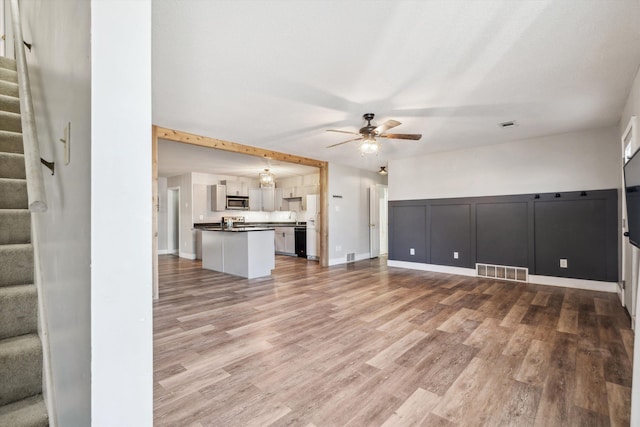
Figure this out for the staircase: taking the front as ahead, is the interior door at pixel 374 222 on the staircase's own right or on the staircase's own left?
on the staircase's own left

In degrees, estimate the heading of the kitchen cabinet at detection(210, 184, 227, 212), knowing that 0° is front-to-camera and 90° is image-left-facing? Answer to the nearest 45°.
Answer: approximately 315°

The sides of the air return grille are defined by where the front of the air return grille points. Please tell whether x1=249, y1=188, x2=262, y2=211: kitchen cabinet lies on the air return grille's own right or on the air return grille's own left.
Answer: on the air return grille's own right

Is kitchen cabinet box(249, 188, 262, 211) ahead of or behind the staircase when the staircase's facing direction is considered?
behind

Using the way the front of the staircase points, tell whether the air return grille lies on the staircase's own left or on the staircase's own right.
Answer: on the staircase's own left

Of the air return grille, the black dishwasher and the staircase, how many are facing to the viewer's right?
0

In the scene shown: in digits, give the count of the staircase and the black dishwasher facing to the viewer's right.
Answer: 0

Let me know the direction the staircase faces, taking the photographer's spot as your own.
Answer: facing the viewer

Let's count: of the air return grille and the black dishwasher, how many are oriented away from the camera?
0

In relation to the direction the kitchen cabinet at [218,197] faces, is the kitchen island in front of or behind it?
in front

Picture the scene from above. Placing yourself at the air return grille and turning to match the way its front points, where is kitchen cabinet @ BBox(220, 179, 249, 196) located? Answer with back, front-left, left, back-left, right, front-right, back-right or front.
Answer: front-right

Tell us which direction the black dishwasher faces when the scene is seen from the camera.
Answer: facing the viewer and to the left of the viewer
